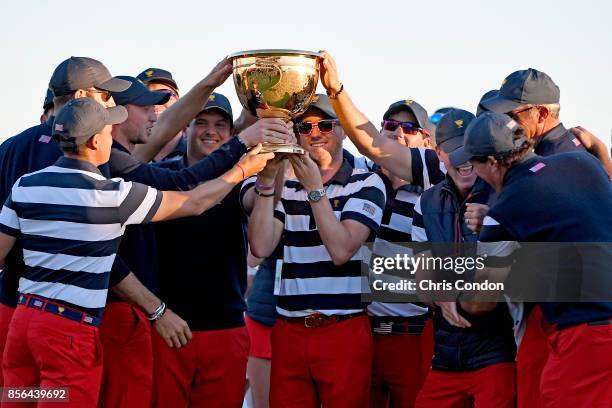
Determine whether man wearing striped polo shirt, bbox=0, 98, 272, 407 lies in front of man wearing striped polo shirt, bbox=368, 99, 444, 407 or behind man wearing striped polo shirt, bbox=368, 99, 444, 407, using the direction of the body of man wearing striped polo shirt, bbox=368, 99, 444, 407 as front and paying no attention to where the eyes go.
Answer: in front

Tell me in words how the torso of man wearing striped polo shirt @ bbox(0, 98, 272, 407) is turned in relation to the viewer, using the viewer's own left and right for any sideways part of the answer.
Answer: facing away from the viewer and to the right of the viewer

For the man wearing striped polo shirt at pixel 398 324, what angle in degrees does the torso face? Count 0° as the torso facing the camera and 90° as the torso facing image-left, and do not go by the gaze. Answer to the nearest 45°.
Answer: approximately 45°

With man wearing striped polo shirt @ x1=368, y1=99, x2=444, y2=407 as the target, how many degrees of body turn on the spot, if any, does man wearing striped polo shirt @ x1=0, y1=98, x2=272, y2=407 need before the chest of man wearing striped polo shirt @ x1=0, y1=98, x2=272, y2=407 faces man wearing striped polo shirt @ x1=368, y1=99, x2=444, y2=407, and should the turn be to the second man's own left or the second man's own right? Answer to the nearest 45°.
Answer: approximately 45° to the second man's own right

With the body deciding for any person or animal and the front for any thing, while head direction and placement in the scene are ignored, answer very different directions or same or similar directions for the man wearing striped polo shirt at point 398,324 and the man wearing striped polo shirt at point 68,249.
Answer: very different directions

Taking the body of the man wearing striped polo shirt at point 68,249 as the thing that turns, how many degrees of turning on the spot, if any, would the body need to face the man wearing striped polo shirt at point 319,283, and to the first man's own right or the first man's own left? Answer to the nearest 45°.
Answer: approximately 45° to the first man's own right
